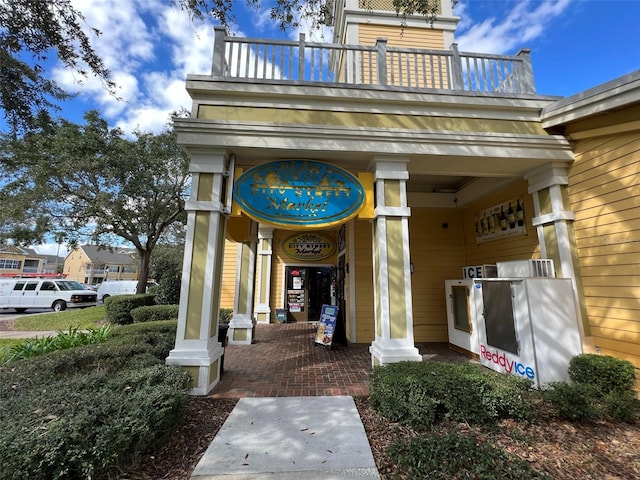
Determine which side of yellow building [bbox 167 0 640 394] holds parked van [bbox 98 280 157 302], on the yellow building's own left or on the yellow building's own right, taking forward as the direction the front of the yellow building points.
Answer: on the yellow building's own right

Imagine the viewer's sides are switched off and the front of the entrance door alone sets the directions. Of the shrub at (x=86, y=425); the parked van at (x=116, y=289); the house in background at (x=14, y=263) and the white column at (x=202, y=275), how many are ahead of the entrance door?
2

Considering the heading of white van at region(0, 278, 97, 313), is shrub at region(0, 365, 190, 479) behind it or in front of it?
in front

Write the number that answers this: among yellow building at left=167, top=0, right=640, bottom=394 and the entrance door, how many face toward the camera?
2

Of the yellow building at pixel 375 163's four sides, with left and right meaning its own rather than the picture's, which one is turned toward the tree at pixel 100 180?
right

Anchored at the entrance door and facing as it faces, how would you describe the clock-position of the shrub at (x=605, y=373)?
The shrub is roughly at 11 o'clock from the entrance door.

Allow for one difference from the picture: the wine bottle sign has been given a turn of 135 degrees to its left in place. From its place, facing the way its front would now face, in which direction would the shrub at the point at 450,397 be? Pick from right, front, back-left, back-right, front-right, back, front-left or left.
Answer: right

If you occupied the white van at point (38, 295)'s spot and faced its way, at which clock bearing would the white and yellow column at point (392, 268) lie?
The white and yellow column is roughly at 1 o'clock from the white van.

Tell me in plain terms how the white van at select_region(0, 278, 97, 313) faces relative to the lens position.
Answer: facing the viewer and to the right of the viewer

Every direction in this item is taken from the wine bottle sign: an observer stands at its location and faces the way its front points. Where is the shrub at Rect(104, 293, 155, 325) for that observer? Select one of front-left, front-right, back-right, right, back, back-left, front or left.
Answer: front-right

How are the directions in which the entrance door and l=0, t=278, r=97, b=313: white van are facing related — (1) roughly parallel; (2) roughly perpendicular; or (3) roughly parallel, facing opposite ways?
roughly perpendicular
